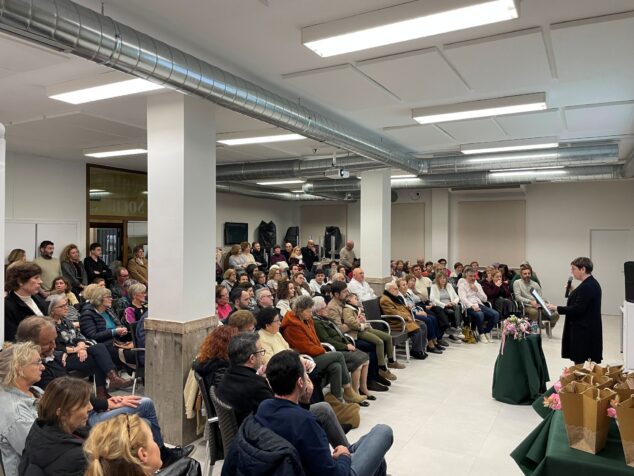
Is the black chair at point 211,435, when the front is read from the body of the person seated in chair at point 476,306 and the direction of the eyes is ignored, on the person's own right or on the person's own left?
on the person's own right

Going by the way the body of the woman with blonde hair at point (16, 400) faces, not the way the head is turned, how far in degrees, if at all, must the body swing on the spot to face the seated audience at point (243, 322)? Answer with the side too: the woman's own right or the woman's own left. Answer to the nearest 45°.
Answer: approximately 45° to the woman's own left

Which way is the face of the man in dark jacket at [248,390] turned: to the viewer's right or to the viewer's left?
to the viewer's right

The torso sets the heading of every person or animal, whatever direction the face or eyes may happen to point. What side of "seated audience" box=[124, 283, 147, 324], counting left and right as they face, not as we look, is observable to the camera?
right

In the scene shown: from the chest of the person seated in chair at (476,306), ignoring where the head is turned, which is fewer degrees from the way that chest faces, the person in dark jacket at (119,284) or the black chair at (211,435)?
the black chair

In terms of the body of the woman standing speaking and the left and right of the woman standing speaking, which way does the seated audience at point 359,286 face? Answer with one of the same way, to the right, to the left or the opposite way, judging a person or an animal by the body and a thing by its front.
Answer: the opposite way

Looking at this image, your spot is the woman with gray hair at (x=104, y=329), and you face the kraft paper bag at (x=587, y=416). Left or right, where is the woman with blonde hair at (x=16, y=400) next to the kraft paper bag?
right

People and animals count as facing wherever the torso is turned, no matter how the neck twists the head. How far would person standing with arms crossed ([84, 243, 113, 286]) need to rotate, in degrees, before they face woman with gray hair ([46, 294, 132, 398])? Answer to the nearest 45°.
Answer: approximately 45° to their right

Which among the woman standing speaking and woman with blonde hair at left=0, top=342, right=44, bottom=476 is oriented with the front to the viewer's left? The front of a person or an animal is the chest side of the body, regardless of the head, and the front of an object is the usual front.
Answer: the woman standing speaking

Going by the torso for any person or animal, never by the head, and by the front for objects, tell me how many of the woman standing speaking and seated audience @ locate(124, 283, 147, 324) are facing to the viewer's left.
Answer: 1

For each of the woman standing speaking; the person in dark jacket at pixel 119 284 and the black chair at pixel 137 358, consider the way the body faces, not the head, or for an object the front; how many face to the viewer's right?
2

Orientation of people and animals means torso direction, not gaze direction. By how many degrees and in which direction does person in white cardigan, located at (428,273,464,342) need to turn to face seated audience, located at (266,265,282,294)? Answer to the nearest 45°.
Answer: approximately 135° to their right

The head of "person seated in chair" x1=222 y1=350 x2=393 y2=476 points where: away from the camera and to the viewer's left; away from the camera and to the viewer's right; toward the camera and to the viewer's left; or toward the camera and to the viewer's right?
away from the camera and to the viewer's right

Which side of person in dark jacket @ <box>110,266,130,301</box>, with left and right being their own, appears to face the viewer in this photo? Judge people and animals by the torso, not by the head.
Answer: right

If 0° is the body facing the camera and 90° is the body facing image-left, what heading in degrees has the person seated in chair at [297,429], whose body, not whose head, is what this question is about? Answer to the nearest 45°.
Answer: approximately 225°
